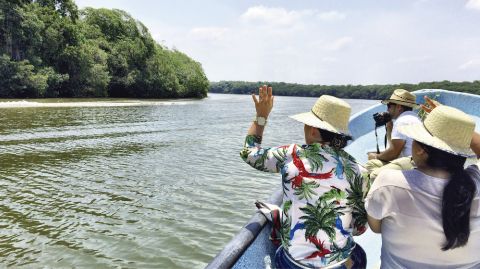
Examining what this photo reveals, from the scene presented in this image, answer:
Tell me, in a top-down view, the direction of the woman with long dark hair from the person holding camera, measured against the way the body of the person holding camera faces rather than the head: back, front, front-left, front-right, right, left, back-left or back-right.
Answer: left

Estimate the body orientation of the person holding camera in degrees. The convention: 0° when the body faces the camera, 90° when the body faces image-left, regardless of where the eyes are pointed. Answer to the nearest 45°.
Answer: approximately 90°

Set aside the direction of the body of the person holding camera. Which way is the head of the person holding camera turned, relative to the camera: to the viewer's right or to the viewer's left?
to the viewer's left
